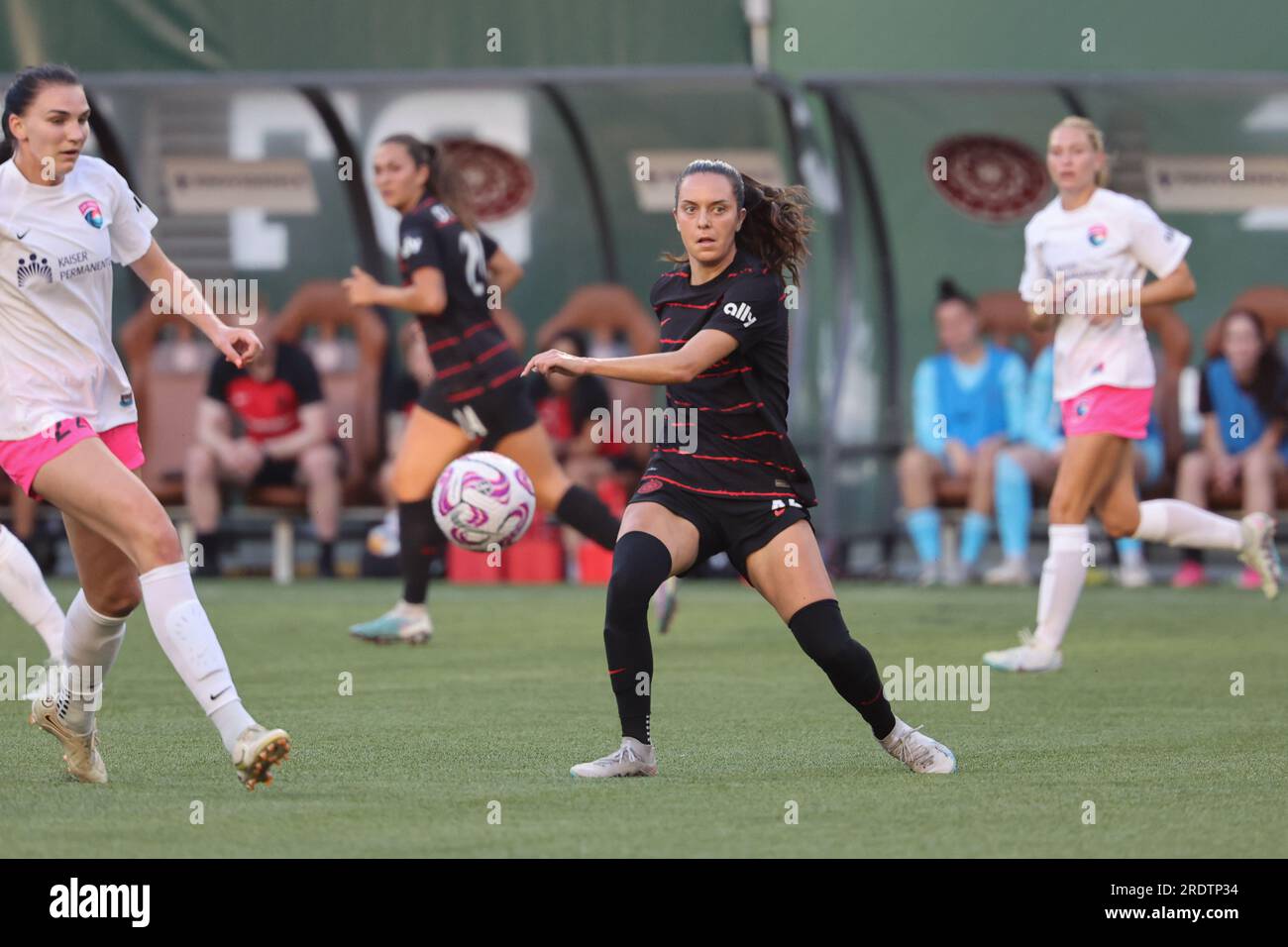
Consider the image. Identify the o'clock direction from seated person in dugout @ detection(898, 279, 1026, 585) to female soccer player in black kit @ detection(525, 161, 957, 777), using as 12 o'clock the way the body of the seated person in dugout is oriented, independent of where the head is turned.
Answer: The female soccer player in black kit is roughly at 12 o'clock from the seated person in dugout.

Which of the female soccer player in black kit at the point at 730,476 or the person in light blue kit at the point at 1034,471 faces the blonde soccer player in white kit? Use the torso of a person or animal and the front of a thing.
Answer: the person in light blue kit

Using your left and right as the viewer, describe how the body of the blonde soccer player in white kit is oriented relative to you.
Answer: facing the viewer and to the left of the viewer

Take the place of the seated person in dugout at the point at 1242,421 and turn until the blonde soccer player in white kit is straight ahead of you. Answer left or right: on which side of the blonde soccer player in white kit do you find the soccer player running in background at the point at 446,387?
right

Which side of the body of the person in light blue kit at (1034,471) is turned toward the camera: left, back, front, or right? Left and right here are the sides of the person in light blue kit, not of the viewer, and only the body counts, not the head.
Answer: front

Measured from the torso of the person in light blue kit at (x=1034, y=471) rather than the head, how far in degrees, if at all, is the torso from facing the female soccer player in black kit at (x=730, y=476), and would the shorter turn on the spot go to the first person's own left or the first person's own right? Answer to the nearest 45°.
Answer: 0° — they already face them

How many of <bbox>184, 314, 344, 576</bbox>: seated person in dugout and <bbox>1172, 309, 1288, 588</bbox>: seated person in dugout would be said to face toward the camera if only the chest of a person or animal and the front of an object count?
2

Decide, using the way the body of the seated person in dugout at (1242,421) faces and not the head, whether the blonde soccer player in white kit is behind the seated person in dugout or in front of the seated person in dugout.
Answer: in front

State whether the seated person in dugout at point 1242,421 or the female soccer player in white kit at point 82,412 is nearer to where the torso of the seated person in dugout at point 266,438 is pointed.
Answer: the female soccer player in white kit

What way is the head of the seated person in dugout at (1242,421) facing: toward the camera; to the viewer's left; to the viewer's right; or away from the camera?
toward the camera

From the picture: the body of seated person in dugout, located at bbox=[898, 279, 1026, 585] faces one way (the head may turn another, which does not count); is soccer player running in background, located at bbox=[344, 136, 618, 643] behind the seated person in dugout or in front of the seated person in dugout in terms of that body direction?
in front

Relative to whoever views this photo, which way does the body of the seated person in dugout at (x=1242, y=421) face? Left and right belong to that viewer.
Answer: facing the viewer

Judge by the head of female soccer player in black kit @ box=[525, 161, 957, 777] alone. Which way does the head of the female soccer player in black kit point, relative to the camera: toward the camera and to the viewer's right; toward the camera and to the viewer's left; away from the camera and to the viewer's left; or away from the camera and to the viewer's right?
toward the camera and to the viewer's left

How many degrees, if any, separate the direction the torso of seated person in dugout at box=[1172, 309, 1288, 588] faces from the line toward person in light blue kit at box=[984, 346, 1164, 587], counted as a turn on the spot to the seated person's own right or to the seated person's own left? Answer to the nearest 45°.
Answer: approximately 90° to the seated person's own right
